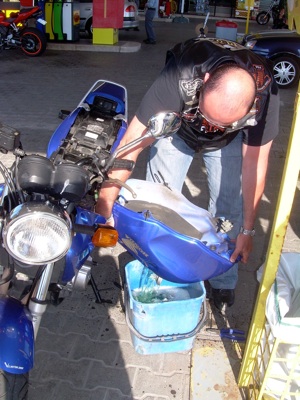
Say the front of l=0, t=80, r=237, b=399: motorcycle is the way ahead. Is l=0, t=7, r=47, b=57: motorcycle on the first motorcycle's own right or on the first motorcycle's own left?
on the first motorcycle's own right

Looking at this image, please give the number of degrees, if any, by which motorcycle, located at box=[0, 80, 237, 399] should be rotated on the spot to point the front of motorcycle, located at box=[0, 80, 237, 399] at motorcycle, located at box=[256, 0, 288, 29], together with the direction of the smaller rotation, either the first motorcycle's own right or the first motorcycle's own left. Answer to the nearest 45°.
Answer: approximately 135° to the first motorcycle's own right

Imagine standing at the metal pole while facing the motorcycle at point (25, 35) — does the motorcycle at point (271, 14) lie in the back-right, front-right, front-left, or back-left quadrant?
front-right

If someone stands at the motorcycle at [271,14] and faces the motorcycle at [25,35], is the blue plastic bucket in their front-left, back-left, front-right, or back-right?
front-left

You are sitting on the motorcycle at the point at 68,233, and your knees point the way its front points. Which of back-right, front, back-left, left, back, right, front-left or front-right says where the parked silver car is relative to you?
back-right

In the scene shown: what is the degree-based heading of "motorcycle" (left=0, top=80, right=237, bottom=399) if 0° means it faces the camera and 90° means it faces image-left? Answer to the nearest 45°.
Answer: approximately 45°
